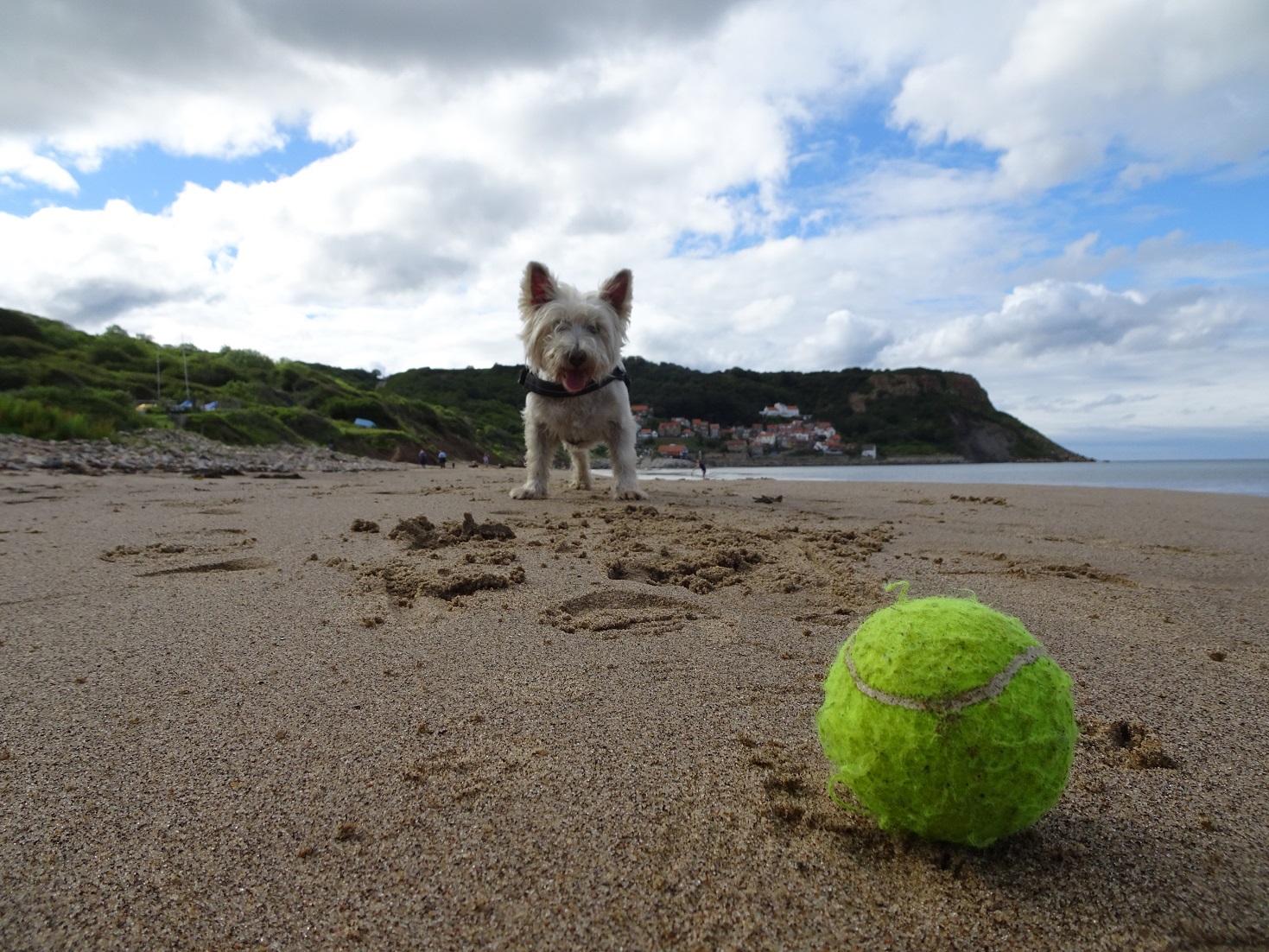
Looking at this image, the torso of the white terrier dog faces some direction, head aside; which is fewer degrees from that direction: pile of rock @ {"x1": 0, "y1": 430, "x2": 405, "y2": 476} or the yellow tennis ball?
the yellow tennis ball

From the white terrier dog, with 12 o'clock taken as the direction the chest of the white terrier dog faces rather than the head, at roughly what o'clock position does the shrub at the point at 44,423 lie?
The shrub is roughly at 4 o'clock from the white terrier dog.

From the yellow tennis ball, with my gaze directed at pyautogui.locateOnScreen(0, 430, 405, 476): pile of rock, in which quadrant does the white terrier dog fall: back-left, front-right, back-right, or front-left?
front-right

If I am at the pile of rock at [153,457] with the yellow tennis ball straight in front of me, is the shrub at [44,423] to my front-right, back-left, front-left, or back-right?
back-right

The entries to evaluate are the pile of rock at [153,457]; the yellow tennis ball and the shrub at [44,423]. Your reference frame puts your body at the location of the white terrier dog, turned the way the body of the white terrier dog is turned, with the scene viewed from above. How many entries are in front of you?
1

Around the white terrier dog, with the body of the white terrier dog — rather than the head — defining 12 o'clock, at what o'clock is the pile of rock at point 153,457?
The pile of rock is roughly at 4 o'clock from the white terrier dog.

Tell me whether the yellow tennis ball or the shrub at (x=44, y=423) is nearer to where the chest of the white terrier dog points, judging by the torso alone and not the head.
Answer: the yellow tennis ball

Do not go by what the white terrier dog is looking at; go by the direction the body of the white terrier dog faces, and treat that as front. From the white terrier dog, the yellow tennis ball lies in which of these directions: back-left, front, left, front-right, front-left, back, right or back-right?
front

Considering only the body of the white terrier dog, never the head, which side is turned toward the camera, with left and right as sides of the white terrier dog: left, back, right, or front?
front

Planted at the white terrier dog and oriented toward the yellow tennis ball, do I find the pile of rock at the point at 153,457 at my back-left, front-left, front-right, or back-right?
back-right
